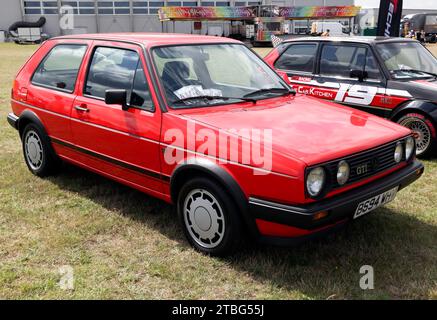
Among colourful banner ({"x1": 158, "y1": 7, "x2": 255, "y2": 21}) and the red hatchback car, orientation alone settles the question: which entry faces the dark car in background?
the colourful banner

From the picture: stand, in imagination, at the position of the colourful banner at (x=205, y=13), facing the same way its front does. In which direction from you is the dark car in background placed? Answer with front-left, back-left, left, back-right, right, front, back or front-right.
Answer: front

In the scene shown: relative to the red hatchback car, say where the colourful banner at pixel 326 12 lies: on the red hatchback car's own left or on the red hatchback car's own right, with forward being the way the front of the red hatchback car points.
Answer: on the red hatchback car's own left

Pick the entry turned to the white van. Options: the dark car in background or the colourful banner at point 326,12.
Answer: the colourful banner

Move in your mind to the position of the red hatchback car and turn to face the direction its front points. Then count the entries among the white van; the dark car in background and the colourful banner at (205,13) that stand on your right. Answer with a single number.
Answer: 0

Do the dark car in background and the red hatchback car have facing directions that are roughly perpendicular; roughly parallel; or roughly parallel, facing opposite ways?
roughly parallel

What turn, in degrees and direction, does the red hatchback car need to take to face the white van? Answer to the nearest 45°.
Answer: approximately 135° to its left

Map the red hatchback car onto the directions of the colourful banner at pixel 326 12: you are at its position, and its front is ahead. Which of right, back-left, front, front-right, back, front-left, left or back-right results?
front

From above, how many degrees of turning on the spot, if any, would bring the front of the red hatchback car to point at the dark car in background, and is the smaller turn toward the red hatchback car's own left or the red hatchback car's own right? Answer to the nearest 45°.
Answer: approximately 90° to the red hatchback car's own left

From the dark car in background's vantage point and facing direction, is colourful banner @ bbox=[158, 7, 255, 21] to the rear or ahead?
to the rear

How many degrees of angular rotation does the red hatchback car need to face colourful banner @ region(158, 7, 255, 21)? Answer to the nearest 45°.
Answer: approximately 135° to its left

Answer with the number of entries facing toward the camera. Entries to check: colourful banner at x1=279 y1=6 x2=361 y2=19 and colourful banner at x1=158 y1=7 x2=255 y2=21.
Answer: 2

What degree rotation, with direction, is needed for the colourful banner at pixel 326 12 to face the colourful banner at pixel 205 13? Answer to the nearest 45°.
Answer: approximately 90° to its right

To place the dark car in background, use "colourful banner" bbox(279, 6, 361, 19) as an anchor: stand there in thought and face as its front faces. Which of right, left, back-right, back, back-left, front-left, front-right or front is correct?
front

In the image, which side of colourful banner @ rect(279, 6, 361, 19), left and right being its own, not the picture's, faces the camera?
front
